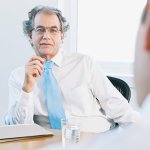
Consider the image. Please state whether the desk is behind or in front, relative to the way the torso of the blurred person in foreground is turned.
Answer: in front

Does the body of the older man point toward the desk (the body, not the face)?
yes

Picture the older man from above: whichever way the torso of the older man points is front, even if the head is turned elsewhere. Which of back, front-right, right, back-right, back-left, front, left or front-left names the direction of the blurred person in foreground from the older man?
front

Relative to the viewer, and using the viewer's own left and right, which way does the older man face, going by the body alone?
facing the viewer

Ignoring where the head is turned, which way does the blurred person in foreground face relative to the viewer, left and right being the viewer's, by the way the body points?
facing away from the viewer and to the left of the viewer

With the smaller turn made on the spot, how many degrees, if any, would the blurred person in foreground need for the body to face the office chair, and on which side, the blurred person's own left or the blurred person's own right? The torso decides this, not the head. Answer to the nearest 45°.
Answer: approximately 45° to the blurred person's own right

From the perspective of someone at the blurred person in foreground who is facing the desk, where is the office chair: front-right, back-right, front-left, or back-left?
front-right

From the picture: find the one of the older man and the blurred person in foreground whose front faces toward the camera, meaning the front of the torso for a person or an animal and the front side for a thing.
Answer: the older man

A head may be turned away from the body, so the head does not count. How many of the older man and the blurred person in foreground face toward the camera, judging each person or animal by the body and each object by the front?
1

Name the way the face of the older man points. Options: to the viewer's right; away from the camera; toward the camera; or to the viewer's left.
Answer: toward the camera
